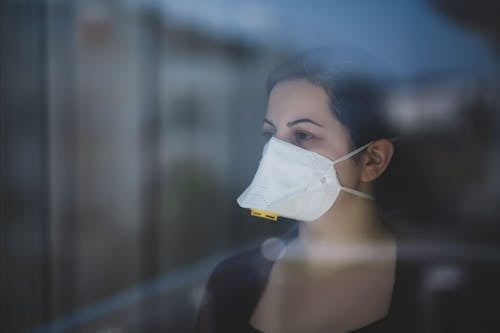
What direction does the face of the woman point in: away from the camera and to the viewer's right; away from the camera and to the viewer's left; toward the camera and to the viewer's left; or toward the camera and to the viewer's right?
toward the camera and to the viewer's left

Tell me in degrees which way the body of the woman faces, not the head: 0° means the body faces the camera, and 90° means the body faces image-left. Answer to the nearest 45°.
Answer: approximately 45°
